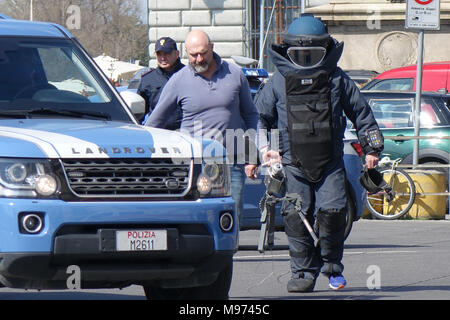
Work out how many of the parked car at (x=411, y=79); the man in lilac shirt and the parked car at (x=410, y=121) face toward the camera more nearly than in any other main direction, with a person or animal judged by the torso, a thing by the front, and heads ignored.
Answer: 1

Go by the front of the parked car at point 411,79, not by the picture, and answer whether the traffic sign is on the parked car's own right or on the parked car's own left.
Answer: on the parked car's own left

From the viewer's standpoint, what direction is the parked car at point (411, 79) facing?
to the viewer's left

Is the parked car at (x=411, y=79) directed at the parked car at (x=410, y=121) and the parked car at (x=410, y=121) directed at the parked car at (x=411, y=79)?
no

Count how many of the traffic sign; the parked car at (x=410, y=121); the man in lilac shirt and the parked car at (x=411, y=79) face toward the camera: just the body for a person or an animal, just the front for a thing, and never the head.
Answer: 2

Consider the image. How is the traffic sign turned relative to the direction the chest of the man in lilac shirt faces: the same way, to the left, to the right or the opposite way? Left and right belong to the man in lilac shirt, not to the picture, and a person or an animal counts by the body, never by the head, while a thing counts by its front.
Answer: the same way

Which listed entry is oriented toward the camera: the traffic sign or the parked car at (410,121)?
the traffic sign

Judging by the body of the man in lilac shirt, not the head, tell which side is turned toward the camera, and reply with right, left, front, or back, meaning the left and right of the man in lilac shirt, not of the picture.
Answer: front

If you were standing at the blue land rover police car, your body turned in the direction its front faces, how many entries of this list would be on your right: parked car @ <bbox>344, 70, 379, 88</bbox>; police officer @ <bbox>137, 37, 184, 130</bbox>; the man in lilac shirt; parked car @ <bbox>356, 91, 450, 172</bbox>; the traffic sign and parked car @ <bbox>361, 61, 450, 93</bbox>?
0

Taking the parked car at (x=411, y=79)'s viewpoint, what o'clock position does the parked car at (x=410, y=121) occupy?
the parked car at (x=410, y=121) is roughly at 9 o'clock from the parked car at (x=411, y=79).

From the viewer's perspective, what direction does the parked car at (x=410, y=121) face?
to the viewer's left

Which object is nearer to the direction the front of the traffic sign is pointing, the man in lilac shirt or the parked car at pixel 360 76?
the man in lilac shirt

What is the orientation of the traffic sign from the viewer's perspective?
toward the camera

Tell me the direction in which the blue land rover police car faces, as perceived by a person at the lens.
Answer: facing the viewer and to the right of the viewer

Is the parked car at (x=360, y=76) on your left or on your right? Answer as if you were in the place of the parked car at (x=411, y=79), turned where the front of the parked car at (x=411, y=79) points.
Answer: on your right

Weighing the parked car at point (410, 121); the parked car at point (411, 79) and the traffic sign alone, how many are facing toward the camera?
1
